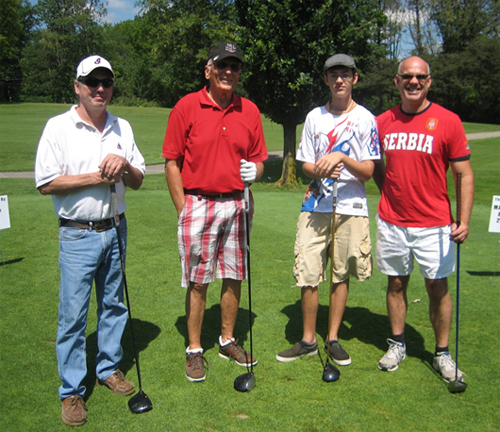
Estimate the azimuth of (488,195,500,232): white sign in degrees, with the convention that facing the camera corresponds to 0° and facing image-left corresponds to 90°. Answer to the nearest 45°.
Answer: approximately 0°

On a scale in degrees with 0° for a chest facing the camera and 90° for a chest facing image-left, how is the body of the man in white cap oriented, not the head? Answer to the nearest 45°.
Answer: approximately 315°

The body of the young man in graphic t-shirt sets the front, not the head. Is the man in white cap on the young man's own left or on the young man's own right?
on the young man's own right

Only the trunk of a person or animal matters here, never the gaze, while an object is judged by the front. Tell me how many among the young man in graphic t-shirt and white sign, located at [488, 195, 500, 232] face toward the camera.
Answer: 2

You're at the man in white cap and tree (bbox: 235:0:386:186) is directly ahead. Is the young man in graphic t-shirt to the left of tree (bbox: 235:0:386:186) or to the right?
right

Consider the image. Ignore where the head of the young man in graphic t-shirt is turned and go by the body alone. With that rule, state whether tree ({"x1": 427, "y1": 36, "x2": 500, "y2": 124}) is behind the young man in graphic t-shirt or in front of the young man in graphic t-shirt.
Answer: behind

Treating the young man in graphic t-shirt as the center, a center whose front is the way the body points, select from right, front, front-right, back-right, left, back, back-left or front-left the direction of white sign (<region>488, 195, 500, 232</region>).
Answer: back-left

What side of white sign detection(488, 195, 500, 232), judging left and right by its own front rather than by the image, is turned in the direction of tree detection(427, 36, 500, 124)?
back
